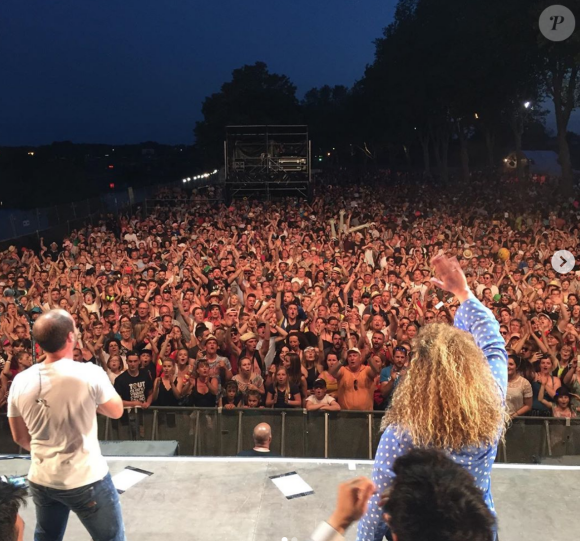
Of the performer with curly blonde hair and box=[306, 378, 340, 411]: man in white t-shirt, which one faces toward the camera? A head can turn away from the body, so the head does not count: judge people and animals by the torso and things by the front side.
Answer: the man in white t-shirt

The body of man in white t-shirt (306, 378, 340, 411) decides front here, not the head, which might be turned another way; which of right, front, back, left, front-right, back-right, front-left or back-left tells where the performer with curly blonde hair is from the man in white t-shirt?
front

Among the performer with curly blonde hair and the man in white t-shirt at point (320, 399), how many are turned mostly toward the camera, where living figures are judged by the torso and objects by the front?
1

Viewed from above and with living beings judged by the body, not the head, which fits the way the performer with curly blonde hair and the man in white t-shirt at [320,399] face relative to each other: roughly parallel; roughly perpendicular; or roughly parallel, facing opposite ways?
roughly parallel, facing opposite ways

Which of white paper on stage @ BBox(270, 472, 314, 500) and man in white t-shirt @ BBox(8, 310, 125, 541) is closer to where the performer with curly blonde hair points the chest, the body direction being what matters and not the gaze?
the white paper on stage

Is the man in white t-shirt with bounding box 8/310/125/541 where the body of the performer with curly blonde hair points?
no

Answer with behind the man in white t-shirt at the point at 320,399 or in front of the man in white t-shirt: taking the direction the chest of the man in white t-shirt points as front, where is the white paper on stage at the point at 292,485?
in front

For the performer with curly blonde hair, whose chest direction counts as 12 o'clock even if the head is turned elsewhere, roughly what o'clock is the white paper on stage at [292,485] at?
The white paper on stage is roughly at 11 o'clock from the performer with curly blonde hair.

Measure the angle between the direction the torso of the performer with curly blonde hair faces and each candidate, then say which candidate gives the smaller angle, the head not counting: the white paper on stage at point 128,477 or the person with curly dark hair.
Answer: the white paper on stage

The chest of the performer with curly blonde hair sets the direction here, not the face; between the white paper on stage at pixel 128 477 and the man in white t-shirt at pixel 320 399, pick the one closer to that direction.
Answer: the man in white t-shirt

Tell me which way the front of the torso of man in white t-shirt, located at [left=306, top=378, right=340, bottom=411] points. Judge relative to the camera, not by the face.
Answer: toward the camera

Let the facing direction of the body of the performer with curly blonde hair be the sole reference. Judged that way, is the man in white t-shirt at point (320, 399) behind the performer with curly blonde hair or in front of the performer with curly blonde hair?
in front

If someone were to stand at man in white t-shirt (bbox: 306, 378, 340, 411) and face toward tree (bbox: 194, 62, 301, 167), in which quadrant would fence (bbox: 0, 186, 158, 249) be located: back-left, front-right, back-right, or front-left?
front-left

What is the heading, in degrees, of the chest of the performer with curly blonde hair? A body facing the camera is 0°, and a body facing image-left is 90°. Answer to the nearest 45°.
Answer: approximately 180°

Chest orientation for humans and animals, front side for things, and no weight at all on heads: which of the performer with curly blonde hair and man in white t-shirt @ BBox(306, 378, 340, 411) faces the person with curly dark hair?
the man in white t-shirt

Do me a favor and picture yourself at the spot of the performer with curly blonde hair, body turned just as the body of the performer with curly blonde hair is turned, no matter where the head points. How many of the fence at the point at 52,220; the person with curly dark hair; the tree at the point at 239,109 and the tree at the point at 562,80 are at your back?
1

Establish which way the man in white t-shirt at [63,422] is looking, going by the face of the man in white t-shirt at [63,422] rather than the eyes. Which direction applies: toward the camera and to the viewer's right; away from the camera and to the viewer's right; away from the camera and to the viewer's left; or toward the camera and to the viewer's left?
away from the camera and to the viewer's right
